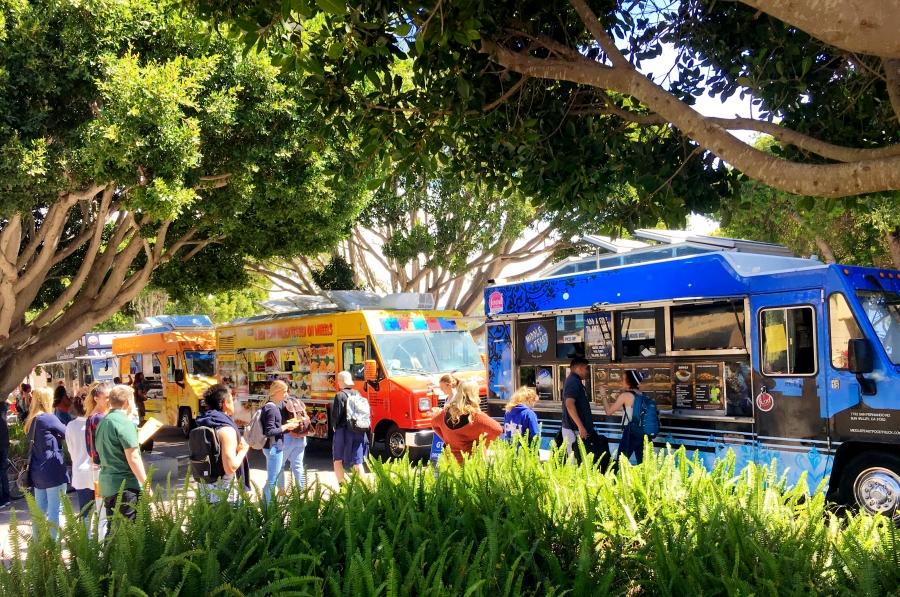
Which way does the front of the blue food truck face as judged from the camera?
facing the viewer and to the right of the viewer

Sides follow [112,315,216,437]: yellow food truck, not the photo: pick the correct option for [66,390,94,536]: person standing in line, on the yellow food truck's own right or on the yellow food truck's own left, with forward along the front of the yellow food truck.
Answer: on the yellow food truck's own right

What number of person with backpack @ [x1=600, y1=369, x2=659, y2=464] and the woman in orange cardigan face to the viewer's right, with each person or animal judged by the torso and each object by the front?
0

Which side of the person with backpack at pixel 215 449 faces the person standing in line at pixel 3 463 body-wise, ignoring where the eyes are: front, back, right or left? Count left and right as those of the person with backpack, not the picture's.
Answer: left

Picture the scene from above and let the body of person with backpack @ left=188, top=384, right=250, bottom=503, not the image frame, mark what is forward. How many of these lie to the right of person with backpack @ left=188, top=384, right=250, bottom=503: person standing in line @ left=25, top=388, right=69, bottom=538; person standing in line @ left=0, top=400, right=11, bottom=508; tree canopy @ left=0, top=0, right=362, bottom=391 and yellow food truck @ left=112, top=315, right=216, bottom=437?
0

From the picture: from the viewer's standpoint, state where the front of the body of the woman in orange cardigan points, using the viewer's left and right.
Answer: facing away from the viewer

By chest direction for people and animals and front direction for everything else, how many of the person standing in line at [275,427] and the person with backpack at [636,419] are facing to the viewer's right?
1

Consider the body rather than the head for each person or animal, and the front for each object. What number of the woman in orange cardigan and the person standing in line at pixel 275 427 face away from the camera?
1

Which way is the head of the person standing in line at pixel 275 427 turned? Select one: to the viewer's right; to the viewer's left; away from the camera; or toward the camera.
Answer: to the viewer's right

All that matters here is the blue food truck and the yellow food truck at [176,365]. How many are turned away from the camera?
0

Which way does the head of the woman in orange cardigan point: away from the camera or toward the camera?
away from the camera

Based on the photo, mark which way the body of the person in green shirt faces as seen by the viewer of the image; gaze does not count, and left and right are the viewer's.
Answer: facing away from the viewer and to the right of the viewer
